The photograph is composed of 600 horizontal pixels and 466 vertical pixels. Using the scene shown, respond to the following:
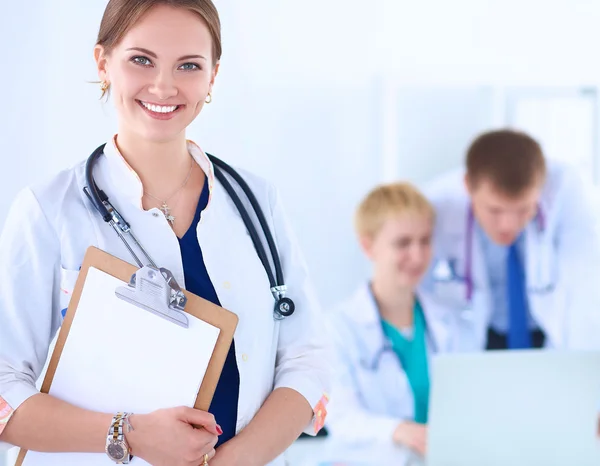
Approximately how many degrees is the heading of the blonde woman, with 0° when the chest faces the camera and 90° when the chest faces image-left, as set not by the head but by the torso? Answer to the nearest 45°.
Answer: approximately 315°

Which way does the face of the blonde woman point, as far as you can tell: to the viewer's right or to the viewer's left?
to the viewer's right

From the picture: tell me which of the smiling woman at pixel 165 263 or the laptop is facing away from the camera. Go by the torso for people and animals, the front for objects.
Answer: the laptop

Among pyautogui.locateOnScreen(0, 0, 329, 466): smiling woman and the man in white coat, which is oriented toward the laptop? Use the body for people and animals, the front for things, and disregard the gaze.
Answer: the man in white coat

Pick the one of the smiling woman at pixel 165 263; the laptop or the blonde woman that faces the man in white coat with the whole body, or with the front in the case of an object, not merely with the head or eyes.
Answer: the laptop

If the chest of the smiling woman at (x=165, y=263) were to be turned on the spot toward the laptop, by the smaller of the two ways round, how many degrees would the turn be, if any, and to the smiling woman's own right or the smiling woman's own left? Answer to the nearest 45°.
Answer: approximately 135° to the smiling woman's own left

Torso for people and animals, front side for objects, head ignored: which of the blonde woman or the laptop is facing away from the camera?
the laptop

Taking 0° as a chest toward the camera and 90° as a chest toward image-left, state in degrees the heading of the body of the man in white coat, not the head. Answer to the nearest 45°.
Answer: approximately 0°

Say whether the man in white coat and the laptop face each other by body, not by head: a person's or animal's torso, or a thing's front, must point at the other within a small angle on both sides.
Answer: yes

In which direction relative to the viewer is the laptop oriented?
away from the camera

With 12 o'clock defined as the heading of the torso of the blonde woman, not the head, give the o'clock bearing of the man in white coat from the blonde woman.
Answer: The man in white coat is roughly at 9 o'clock from the blonde woman.

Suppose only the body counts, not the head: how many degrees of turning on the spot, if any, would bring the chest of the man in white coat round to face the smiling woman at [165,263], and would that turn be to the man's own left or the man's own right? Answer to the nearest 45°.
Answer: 0° — they already face them

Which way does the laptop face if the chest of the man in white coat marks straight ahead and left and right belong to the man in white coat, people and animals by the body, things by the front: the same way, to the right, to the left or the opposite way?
the opposite way

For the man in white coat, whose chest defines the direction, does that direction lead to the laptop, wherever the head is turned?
yes
